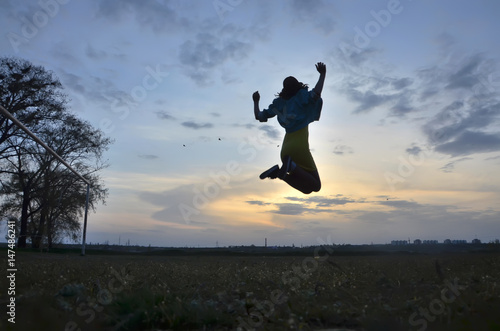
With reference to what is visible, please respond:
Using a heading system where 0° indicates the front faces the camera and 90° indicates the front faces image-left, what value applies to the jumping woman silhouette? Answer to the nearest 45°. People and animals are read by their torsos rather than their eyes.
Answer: approximately 225°
